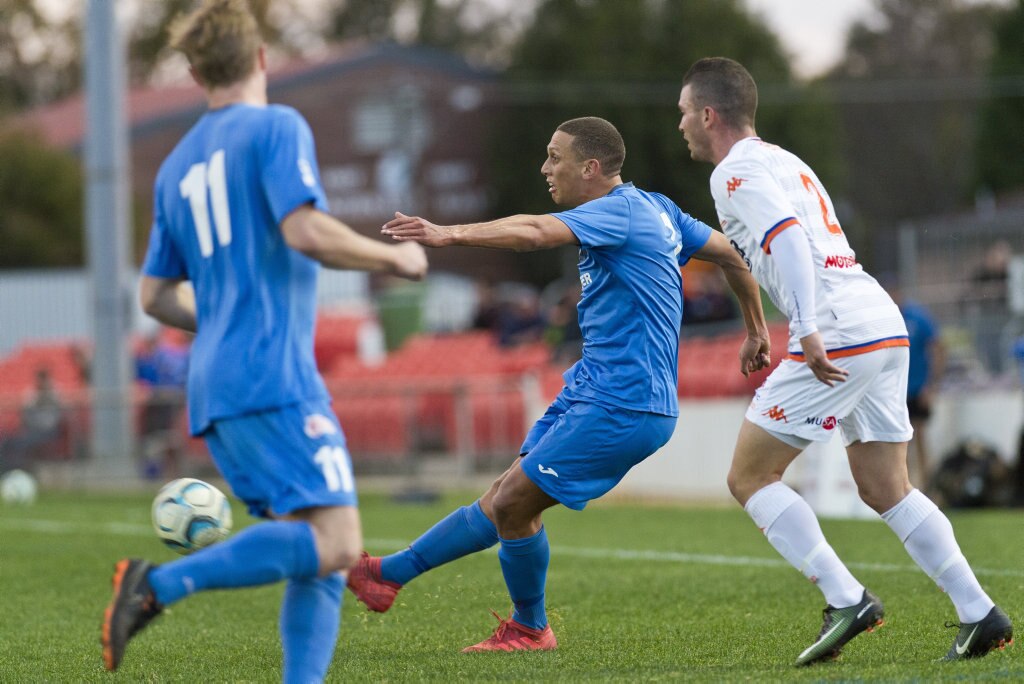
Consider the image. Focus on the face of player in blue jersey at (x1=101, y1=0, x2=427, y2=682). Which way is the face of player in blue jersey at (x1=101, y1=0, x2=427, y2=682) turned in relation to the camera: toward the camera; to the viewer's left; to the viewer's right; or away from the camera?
away from the camera

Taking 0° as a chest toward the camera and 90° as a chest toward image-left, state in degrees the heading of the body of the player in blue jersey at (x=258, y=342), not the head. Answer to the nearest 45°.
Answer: approximately 225°

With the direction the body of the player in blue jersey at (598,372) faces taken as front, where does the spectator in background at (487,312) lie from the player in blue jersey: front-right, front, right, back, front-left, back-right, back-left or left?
right

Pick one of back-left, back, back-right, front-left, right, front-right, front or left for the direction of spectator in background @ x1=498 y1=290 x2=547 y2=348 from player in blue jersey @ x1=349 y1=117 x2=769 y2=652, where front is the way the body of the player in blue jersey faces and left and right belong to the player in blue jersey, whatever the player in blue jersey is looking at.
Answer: right

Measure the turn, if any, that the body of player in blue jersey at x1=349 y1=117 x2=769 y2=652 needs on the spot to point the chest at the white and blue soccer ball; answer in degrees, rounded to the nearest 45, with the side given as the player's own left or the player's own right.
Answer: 0° — they already face it

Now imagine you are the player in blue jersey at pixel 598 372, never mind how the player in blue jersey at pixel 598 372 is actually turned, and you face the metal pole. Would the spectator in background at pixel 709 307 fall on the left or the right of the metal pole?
right

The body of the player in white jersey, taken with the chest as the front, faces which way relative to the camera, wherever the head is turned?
to the viewer's left

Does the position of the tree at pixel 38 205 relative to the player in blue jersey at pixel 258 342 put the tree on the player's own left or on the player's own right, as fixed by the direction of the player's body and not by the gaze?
on the player's own left

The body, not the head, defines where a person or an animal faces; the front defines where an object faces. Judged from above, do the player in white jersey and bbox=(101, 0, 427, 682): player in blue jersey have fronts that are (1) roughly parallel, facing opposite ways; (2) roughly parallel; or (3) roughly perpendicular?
roughly perpendicular

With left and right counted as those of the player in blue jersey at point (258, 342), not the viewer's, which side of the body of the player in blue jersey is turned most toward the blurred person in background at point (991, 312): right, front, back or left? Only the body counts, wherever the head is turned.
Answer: front

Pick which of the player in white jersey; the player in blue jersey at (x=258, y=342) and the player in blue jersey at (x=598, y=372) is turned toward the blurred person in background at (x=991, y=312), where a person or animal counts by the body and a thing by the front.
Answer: the player in blue jersey at (x=258, y=342)

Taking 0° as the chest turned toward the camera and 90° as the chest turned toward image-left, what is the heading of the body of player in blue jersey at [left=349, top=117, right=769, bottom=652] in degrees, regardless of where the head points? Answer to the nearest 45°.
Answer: approximately 90°

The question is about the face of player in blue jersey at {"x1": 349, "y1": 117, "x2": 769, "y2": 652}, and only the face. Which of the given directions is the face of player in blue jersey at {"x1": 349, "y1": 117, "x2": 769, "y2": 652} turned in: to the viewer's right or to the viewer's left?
to the viewer's left

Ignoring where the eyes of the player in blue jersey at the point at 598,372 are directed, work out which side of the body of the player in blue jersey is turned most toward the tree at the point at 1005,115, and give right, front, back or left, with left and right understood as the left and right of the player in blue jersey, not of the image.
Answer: right

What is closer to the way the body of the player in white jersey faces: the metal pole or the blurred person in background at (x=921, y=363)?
the metal pole

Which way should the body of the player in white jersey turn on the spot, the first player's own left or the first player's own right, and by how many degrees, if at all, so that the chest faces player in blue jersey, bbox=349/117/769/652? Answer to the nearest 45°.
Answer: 0° — they already face them
